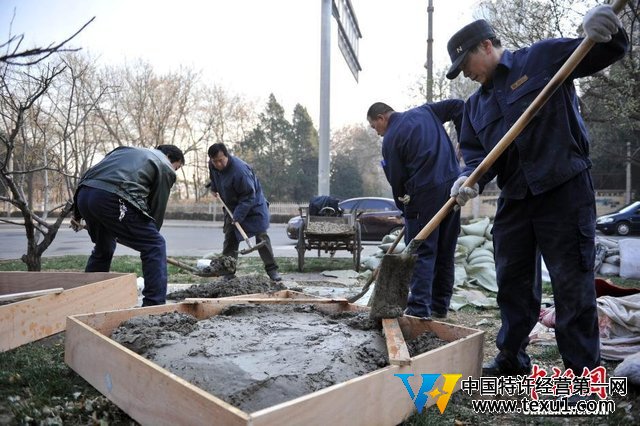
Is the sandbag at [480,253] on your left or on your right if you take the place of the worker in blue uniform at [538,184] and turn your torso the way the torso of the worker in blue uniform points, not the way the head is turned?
on your right

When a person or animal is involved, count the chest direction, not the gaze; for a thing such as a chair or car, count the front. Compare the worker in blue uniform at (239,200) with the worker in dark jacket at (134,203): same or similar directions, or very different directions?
very different directions

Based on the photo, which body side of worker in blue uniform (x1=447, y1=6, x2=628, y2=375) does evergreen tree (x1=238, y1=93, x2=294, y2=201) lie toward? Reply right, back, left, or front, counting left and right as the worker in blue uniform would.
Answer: right

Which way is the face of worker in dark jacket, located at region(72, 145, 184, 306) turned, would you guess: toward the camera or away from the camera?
away from the camera

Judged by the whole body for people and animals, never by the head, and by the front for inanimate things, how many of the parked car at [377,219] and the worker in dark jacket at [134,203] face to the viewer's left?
1

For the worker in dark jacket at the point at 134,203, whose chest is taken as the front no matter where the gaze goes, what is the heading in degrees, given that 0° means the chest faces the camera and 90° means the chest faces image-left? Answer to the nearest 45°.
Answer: approximately 225°
